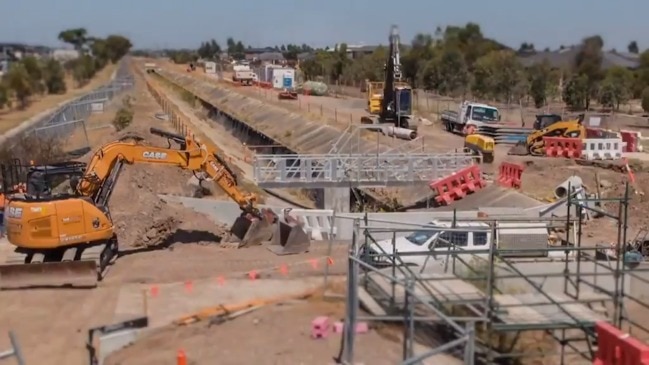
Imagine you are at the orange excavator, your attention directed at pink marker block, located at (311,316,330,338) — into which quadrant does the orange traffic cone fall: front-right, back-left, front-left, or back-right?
front-right

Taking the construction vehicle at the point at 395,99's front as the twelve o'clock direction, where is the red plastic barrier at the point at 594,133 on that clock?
The red plastic barrier is roughly at 10 o'clock from the construction vehicle.

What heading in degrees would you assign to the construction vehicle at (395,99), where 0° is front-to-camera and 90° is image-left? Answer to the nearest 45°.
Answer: approximately 0°

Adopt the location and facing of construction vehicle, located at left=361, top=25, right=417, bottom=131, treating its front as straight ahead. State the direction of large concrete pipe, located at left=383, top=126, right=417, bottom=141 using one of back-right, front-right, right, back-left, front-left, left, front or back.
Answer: front

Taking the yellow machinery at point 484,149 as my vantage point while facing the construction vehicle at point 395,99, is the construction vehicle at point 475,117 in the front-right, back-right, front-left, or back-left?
front-right

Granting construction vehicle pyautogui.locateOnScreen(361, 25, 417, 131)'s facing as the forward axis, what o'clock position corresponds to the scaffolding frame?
The scaffolding frame is roughly at 12 o'clock from the construction vehicle.

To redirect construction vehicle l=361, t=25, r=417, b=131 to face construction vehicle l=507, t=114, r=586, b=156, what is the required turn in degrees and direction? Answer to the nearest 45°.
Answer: approximately 45° to its left

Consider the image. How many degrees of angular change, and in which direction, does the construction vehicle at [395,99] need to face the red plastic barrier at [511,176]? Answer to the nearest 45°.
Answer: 0° — it already faces it

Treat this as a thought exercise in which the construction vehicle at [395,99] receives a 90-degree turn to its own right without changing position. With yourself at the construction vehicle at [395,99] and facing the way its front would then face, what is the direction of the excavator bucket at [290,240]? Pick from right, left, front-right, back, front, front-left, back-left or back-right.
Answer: left

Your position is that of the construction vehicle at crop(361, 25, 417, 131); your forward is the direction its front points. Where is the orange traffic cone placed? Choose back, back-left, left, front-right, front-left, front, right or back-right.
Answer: front

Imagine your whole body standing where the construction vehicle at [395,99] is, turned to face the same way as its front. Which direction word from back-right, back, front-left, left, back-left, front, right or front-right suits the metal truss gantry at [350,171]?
front

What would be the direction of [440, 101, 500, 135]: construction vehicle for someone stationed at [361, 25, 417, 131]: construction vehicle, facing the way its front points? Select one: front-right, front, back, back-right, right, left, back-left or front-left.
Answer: left

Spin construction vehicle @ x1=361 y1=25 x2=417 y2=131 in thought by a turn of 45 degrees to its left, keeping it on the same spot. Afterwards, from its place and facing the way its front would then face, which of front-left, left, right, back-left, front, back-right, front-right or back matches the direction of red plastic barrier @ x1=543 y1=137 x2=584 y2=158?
front

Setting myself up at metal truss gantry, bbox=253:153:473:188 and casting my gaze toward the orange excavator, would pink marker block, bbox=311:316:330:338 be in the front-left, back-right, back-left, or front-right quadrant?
front-left

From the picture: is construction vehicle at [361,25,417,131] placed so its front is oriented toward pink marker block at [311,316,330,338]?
yes
